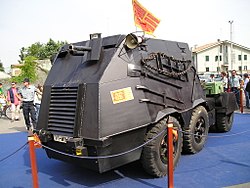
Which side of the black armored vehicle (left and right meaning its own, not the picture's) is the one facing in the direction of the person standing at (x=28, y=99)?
right

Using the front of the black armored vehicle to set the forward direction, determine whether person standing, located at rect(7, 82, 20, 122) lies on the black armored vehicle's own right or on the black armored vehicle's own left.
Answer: on the black armored vehicle's own right

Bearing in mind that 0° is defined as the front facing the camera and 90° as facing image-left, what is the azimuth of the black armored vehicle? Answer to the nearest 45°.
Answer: approximately 45°
